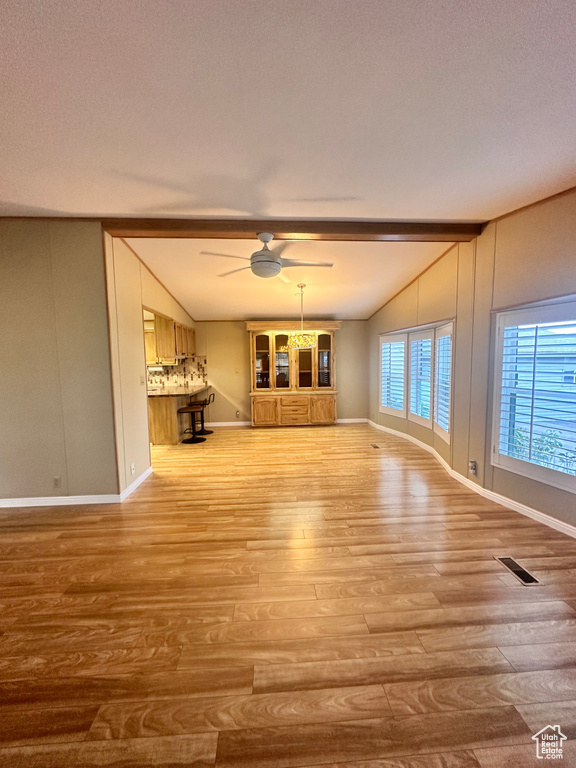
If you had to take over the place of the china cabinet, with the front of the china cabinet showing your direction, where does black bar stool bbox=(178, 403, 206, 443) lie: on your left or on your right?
on your right

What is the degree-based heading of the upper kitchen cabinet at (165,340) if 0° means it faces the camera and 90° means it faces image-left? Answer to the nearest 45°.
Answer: approximately 315°

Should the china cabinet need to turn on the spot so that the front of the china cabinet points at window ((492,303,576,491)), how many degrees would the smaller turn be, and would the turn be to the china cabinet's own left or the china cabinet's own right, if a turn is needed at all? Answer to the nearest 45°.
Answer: approximately 45° to the china cabinet's own left

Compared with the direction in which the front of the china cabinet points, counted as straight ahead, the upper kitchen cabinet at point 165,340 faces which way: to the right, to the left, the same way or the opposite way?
to the left

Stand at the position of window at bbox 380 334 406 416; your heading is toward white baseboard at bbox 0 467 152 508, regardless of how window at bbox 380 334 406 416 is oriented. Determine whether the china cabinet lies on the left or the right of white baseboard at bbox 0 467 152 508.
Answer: right

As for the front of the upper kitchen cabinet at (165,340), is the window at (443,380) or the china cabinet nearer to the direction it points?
the window

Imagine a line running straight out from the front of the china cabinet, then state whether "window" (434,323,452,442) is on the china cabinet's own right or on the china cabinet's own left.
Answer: on the china cabinet's own left

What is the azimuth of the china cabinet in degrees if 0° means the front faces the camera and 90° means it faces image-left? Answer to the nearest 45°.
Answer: approximately 0°

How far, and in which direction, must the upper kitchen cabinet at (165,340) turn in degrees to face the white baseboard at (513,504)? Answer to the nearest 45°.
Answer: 0° — it already faces it

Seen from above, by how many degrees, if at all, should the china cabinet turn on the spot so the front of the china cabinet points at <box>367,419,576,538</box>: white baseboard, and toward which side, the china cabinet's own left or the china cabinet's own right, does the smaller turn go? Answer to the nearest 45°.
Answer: approximately 45° to the china cabinet's own left

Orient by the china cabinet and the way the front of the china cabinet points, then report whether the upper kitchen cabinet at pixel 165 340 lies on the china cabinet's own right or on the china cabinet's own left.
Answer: on the china cabinet's own right

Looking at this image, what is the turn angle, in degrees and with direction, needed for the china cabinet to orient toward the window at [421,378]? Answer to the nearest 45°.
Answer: approximately 45° to its left

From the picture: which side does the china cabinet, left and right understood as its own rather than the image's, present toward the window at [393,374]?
left
